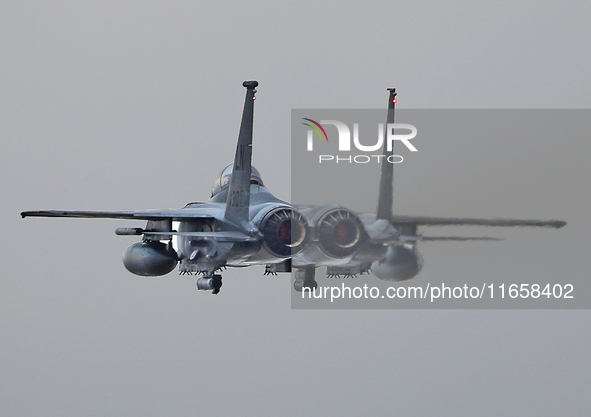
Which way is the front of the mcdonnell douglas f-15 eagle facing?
away from the camera
